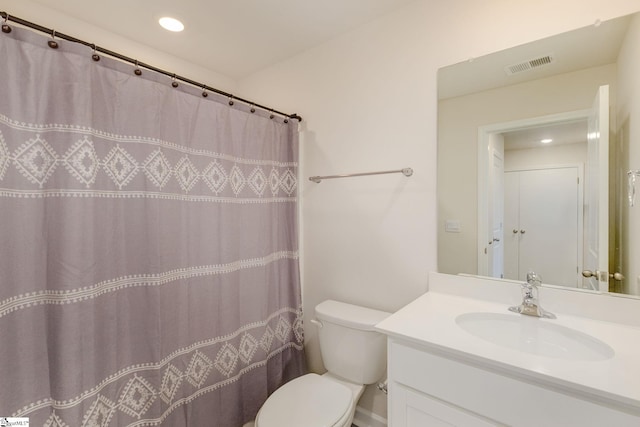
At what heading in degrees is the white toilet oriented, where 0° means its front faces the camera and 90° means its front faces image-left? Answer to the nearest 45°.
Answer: approximately 45°

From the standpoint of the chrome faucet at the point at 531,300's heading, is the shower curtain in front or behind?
in front

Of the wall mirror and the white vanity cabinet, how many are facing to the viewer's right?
0

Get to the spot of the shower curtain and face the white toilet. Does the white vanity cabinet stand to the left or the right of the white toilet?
right

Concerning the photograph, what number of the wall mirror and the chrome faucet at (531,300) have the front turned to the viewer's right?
0

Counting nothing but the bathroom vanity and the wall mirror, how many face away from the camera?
0

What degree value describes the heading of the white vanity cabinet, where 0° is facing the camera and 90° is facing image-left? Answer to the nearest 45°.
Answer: approximately 45°
